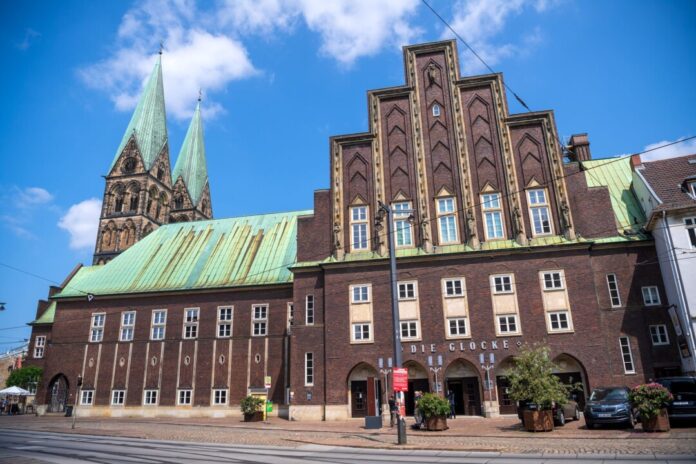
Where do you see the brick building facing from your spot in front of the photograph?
facing the viewer

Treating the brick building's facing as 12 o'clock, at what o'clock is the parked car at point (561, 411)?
The parked car is roughly at 11 o'clock from the brick building.

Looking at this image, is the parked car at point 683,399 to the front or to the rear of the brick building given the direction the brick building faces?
to the front

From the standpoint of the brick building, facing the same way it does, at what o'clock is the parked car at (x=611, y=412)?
The parked car is roughly at 11 o'clock from the brick building.

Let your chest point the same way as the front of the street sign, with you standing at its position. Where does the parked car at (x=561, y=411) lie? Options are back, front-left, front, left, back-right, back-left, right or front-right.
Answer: back-left

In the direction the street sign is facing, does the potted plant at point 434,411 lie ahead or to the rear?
to the rear

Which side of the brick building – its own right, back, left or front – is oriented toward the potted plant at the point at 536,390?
front

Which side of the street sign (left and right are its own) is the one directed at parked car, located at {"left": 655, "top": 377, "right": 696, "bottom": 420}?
left

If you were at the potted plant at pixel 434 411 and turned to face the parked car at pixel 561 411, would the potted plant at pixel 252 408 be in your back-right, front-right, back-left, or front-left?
back-left

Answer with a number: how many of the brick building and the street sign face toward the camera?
2

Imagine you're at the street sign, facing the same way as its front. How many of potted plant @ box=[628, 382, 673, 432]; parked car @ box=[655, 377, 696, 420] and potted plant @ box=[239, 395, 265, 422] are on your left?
2

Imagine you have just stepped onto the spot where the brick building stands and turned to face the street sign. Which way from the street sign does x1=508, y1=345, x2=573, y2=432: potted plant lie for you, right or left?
left

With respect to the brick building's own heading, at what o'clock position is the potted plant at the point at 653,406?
The potted plant is roughly at 11 o'clock from the brick building.
